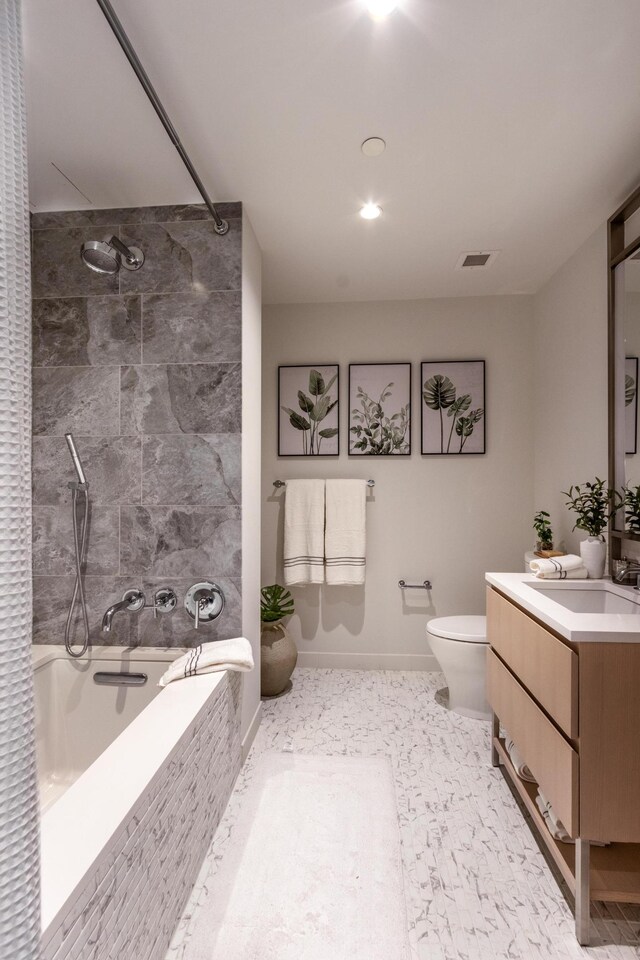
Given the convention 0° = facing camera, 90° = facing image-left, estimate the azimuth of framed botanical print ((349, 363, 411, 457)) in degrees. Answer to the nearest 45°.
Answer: approximately 0°
